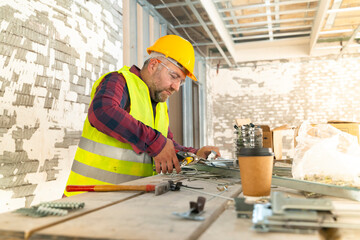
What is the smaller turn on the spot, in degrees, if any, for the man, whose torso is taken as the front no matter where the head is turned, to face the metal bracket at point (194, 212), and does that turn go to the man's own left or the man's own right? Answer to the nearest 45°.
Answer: approximately 45° to the man's own right

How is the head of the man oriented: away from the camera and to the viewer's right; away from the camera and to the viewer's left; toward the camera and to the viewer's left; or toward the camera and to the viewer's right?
toward the camera and to the viewer's right

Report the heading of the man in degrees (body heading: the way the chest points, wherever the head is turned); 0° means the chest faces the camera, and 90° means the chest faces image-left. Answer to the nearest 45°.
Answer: approximately 315°

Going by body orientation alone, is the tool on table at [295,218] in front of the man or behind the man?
in front

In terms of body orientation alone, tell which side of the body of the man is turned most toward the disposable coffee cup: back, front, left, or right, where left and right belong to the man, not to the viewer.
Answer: front

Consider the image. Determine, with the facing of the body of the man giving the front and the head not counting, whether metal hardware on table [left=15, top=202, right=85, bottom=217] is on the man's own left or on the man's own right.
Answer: on the man's own right

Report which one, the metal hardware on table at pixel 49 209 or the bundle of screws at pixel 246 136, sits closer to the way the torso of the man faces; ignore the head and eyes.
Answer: the bundle of screws

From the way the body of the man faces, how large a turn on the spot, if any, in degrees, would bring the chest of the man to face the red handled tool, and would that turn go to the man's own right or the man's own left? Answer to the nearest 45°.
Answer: approximately 45° to the man's own right

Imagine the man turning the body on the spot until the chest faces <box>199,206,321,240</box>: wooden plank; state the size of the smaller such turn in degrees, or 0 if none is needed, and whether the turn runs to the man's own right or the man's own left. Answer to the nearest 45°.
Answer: approximately 45° to the man's own right
